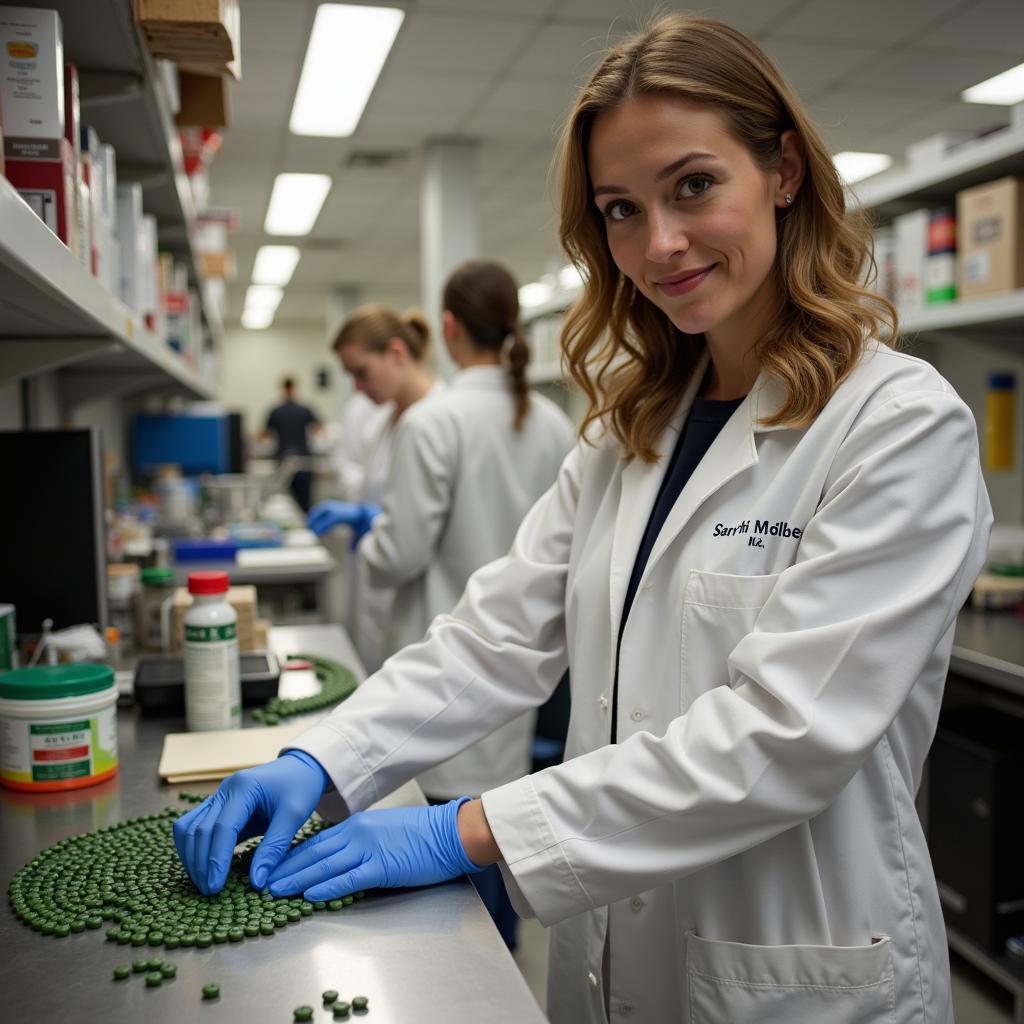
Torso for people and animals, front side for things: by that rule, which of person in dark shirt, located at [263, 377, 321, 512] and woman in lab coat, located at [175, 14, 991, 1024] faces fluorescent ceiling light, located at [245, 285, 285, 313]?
the person in dark shirt

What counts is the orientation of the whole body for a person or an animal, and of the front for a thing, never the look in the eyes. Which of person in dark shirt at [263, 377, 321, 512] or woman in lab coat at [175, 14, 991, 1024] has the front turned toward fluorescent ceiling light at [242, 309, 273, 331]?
the person in dark shirt

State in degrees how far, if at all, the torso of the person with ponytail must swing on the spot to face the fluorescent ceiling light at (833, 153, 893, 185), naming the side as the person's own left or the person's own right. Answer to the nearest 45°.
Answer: approximately 90° to the person's own right

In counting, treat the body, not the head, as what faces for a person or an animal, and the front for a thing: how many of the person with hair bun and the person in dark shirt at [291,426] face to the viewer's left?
1

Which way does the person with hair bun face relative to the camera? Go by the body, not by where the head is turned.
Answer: to the viewer's left

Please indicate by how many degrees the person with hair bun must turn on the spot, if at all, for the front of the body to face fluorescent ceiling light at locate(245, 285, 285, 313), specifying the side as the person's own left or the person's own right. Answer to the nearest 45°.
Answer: approximately 90° to the person's own right

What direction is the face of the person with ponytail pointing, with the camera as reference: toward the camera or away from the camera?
away from the camera

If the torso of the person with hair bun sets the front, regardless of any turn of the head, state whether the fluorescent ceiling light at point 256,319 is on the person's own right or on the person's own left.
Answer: on the person's own right

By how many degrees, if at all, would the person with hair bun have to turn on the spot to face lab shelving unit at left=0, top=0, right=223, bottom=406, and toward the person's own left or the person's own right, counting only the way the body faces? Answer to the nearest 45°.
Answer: approximately 90° to the person's own left
